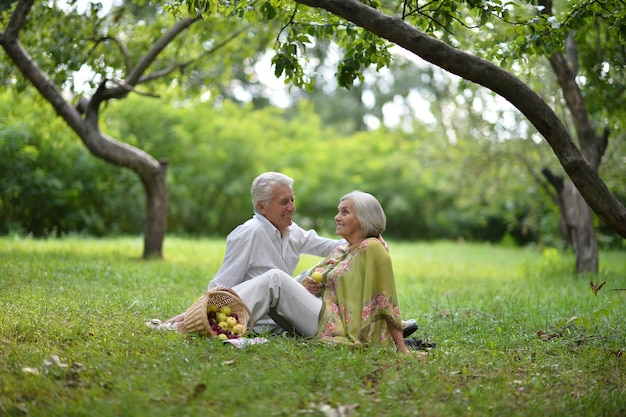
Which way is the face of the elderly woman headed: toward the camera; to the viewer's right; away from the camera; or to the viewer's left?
to the viewer's left

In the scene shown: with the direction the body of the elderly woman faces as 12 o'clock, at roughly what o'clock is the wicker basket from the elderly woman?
The wicker basket is roughly at 12 o'clock from the elderly woman.

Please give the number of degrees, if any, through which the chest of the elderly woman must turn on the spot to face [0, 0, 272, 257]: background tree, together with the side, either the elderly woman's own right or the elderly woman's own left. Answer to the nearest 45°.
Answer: approximately 45° to the elderly woman's own right

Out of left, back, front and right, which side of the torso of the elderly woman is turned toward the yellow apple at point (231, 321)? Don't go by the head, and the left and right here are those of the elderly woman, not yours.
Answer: front

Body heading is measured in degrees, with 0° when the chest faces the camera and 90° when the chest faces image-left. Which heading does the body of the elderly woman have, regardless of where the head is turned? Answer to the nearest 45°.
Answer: approximately 90°

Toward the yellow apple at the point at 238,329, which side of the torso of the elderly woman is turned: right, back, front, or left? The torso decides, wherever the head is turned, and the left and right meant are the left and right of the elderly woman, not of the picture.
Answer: front

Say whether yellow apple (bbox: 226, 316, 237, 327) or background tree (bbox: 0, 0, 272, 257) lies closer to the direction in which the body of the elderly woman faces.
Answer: the yellow apple
